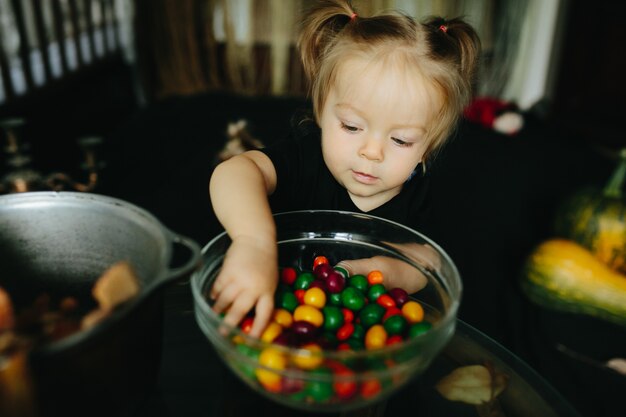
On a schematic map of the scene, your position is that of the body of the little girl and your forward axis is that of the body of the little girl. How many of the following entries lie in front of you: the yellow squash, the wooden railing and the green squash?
0

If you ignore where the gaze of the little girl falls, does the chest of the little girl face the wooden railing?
no

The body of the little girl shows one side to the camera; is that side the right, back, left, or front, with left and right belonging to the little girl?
front
